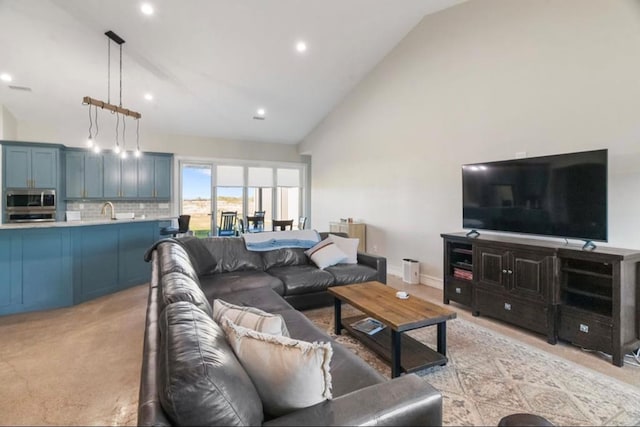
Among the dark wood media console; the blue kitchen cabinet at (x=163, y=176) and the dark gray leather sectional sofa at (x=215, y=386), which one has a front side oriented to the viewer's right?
the dark gray leather sectional sofa

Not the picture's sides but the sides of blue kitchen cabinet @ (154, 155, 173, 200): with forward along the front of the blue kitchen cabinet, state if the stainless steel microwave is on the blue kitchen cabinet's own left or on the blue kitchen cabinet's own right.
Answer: on the blue kitchen cabinet's own right

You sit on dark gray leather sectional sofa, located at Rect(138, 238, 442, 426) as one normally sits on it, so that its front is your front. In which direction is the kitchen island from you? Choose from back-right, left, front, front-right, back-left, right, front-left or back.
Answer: back-left

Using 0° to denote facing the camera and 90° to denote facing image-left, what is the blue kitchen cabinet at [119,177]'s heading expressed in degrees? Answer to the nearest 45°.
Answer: approximately 0°

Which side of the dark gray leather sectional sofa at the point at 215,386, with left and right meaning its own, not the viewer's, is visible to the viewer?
right

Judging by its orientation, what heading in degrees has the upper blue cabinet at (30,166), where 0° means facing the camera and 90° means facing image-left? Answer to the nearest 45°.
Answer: approximately 0°

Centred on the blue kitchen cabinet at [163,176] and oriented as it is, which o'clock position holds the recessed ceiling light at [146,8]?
The recessed ceiling light is roughly at 12 o'clock from the blue kitchen cabinet.

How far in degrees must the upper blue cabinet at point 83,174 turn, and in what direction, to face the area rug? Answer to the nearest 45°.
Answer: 0° — it already faces it

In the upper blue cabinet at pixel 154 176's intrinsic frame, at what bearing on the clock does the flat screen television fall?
The flat screen television is roughly at 11 o'clock from the upper blue cabinet.

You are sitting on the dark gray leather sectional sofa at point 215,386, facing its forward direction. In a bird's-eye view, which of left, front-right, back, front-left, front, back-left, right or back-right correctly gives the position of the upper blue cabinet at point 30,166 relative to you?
back-left

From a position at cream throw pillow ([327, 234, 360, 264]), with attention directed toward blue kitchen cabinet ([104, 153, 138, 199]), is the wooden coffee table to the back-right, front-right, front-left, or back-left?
back-left
